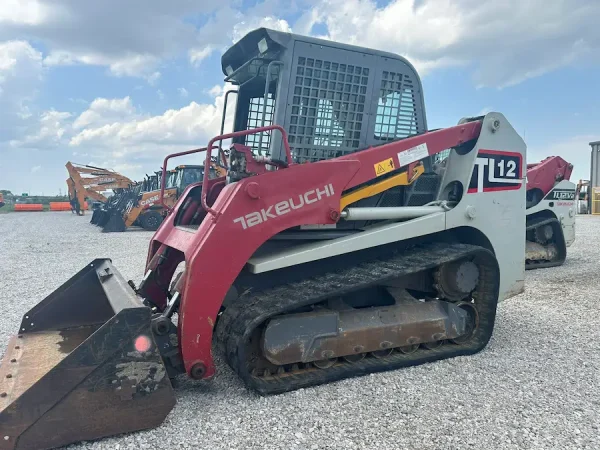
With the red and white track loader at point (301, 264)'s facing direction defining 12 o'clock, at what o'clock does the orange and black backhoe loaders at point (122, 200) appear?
The orange and black backhoe loaders is roughly at 4 o'clock from the red and white track loader.

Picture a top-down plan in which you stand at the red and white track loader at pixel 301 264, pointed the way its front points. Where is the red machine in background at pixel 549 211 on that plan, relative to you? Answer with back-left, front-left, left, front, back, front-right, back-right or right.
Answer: back

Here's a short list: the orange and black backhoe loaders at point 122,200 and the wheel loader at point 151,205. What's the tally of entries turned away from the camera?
0

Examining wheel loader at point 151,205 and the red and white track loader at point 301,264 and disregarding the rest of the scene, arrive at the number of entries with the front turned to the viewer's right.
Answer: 0

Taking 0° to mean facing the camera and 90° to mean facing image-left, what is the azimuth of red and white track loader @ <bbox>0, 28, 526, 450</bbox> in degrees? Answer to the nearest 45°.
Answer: approximately 45°

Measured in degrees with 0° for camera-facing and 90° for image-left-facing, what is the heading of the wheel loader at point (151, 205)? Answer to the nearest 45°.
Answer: approximately 45°
